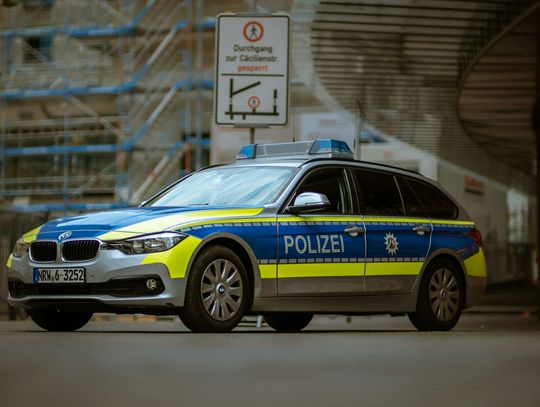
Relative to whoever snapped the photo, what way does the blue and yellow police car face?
facing the viewer and to the left of the viewer

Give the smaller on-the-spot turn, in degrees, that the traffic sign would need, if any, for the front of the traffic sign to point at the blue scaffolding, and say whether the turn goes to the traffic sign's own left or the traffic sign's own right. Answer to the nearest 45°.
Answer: approximately 180°

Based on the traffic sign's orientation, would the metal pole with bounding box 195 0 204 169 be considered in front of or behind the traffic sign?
behind

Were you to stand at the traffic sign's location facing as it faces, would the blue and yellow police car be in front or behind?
in front

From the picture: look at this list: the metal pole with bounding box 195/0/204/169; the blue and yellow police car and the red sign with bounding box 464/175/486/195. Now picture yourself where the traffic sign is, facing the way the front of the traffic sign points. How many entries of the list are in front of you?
1

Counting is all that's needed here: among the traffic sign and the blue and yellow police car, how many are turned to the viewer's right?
0
